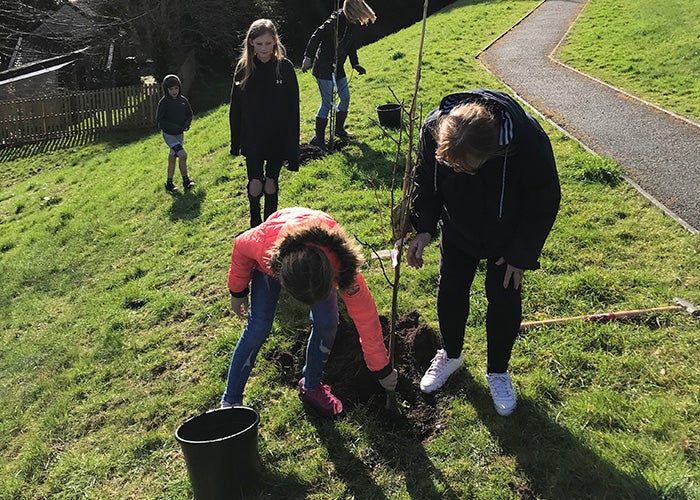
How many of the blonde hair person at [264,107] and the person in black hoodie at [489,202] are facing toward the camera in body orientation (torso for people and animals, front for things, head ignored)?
2

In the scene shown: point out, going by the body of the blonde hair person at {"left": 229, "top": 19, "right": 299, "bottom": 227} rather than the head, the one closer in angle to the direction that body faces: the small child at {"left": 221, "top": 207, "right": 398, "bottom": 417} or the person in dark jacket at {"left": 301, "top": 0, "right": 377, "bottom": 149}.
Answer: the small child

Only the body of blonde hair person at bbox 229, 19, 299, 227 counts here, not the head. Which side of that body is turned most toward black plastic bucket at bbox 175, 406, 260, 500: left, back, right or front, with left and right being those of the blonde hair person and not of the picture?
front

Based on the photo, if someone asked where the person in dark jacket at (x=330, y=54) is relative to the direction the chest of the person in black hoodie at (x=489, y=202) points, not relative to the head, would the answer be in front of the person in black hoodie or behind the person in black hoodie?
behind

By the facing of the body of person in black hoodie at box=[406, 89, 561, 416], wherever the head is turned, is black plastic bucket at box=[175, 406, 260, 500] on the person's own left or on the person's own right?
on the person's own right

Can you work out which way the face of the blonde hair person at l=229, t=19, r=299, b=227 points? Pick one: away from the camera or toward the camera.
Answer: toward the camera

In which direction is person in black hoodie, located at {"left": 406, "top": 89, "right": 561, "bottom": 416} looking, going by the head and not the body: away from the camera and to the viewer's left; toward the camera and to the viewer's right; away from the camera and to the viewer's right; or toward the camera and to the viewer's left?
toward the camera and to the viewer's left

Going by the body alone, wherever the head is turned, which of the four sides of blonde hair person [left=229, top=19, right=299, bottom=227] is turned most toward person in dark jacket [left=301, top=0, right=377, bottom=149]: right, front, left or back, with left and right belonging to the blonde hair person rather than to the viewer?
back

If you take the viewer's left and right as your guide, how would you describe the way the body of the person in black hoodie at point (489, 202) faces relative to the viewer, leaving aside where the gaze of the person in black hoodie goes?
facing the viewer

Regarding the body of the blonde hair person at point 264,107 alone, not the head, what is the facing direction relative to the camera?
toward the camera
